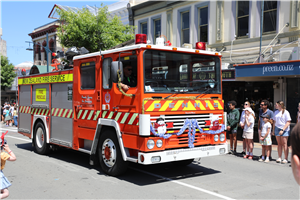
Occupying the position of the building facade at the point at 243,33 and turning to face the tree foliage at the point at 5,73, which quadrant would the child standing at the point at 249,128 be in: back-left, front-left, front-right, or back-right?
back-left

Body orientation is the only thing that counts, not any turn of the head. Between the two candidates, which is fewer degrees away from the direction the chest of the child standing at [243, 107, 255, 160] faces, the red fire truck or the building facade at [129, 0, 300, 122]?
the red fire truck

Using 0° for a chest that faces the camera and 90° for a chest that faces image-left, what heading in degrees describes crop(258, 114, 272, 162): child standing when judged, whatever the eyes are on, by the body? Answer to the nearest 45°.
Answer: approximately 45°

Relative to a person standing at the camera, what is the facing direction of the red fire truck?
facing the viewer and to the right of the viewer

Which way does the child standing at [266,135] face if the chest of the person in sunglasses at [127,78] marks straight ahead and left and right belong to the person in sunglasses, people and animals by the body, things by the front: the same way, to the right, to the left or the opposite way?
to the right

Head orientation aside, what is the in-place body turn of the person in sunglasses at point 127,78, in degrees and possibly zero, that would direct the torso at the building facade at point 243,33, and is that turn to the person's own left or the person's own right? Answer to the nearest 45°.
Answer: approximately 90° to the person's own left

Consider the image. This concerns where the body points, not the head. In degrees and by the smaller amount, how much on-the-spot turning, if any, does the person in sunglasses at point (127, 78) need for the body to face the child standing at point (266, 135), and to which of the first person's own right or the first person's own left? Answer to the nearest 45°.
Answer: approximately 90° to the first person's own left

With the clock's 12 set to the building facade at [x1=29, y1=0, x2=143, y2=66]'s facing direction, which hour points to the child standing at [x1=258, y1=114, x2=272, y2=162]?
The child standing is roughly at 10 o'clock from the building facade.

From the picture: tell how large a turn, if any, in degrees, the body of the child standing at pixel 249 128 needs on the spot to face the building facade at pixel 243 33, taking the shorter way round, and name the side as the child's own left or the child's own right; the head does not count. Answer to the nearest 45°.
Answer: approximately 135° to the child's own right

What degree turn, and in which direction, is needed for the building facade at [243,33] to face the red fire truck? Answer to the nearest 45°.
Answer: approximately 45° to its left

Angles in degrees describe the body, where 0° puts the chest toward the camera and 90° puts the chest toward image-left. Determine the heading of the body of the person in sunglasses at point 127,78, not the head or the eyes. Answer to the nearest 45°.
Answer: approximately 315°

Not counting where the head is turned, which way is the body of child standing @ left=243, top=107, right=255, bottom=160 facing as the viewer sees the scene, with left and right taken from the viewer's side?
facing the viewer and to the left of the viewer

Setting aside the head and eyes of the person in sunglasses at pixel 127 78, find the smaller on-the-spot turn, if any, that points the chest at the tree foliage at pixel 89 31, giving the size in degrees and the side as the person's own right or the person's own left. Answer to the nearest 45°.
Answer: approximately 135° to the person's own left

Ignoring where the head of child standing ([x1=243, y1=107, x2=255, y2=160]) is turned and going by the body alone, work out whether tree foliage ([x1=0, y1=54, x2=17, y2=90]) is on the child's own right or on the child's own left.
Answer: on the child's own right
